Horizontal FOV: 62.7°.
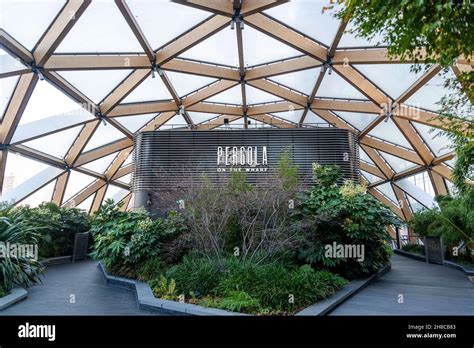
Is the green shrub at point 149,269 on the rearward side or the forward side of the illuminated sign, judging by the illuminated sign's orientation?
on the forward side

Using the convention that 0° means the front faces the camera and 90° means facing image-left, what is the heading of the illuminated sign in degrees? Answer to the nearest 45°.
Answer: approximately 0°

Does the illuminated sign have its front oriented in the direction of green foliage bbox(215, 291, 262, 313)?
yes

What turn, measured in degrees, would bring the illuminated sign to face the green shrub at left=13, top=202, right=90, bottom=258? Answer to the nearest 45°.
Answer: approximately 90° to its right

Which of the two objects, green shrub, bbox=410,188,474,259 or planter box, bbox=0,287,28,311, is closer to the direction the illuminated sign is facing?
the planter box

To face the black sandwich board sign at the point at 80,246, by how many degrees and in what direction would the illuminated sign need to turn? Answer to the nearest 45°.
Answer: approximately 90° to its right

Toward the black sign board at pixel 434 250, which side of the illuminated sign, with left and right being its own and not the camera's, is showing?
left

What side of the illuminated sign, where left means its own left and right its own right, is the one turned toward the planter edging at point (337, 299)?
front

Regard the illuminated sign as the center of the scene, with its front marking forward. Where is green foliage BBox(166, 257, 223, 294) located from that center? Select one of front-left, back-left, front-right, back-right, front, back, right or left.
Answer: front

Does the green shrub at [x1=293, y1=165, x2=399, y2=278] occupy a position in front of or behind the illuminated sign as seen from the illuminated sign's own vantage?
in front

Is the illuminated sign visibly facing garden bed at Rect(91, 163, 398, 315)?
yes

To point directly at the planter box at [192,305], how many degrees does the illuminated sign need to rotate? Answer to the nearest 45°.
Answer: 0° — it already faces it

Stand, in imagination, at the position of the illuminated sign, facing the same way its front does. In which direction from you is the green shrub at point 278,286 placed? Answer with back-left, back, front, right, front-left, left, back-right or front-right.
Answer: front

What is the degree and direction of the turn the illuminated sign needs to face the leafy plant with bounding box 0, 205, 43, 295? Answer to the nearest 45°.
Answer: approximately 45° to its right

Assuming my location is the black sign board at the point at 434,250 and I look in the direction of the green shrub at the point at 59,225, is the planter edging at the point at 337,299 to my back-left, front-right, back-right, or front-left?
front-left

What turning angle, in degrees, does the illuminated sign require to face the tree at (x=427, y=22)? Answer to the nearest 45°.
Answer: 0° — it already faces it
